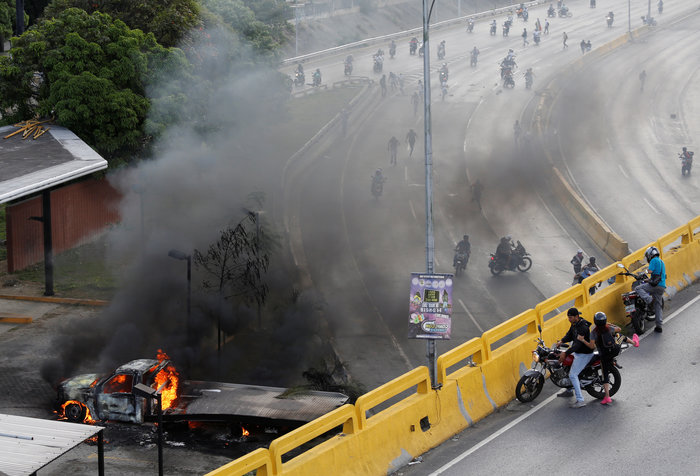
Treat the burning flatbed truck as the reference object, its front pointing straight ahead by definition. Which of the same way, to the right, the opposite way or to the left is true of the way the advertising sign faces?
to the left

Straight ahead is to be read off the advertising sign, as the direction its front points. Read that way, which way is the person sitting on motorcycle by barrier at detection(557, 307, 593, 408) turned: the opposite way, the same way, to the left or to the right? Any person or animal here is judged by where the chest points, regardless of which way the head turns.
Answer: to the right

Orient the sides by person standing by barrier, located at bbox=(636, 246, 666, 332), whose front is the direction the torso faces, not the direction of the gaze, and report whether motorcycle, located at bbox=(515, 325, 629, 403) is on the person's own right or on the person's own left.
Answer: on the person's own left

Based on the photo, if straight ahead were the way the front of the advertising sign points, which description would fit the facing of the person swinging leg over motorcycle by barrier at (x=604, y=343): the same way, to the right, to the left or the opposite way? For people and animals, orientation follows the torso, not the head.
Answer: the opposite way

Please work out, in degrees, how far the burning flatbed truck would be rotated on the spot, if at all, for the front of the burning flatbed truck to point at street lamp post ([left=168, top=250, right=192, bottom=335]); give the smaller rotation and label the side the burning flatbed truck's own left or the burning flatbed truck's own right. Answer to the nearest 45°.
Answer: approximately 90° to the burning flatbed truck's own right

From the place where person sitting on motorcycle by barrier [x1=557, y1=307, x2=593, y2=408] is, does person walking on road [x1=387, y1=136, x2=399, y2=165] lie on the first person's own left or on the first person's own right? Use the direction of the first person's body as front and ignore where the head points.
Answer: on the first person's own right

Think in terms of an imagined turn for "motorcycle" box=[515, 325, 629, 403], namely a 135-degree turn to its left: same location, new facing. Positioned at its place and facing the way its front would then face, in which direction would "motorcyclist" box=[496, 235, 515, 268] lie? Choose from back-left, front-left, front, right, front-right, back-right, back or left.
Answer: back-left

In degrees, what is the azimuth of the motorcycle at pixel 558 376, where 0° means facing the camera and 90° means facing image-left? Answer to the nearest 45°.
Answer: approximately 90°

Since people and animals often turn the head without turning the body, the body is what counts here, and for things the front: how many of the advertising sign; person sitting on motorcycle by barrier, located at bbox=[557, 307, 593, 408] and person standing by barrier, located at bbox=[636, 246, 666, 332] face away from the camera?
0

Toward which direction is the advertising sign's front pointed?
toward the camera

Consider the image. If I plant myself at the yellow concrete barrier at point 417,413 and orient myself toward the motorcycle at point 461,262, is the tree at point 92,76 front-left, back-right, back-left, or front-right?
front-left

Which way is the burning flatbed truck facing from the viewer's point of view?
to the viewer's left

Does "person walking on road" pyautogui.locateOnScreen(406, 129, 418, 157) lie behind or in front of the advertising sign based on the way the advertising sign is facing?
behind
